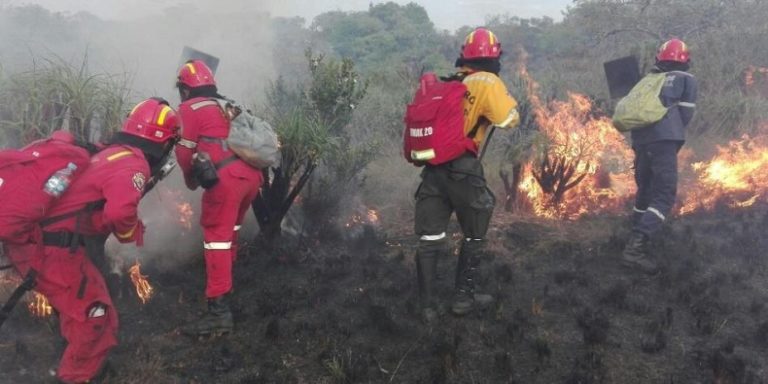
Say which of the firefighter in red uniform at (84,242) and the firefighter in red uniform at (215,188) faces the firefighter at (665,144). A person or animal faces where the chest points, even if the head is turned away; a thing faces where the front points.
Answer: the firefighter in red uniform at (84,242)

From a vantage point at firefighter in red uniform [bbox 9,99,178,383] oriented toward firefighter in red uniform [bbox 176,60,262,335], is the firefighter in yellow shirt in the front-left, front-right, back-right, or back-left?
front-right

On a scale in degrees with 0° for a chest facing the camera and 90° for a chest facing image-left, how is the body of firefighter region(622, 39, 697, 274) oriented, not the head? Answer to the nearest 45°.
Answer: approximately 225°

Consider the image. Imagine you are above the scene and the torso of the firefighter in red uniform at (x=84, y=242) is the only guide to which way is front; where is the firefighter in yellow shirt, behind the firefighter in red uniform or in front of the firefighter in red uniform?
in front

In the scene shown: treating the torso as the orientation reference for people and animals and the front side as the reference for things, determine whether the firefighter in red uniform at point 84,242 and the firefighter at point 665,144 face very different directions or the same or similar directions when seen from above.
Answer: same or similar directions

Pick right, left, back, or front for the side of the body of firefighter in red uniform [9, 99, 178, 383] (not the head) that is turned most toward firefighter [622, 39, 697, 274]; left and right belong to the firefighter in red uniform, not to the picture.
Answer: front

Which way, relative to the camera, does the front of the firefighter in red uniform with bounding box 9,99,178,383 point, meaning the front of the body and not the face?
to the viewer's right

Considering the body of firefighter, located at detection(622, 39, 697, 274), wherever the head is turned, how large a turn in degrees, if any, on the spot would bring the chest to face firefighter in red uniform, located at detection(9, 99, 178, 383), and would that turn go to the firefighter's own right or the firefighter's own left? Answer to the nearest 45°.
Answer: approximately 180°

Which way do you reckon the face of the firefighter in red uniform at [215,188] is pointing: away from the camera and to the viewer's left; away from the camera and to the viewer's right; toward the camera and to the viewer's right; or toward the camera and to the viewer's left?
away from the camera and to the viewer's left

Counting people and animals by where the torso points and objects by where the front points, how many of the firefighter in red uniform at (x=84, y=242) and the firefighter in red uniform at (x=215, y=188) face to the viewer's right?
1
